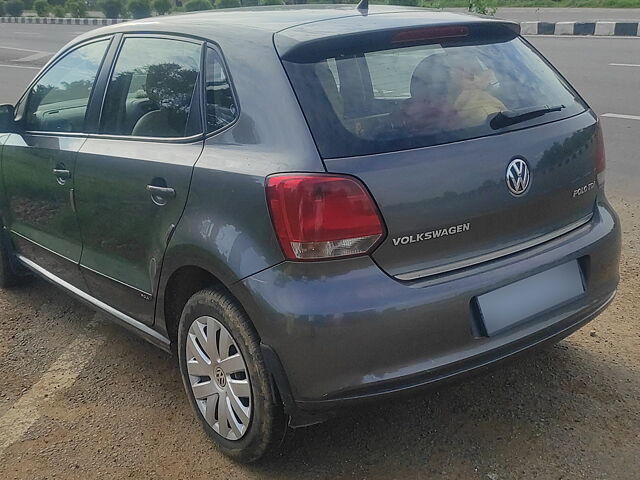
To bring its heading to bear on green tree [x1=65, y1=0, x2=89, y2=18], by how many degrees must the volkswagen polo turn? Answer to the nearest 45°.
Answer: approximately 45° to its right

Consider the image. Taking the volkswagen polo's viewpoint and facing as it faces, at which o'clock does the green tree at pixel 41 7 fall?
The green tree is roughly at 1 o'clock from the volkswagen polo.

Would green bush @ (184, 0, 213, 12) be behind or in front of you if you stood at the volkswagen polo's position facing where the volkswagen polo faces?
in front

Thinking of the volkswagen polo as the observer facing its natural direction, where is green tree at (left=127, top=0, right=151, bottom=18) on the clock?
The green tree is roughly at 1 o'clock from the volkswagen polo.

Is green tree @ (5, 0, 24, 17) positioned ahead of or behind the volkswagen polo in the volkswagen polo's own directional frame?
ahead

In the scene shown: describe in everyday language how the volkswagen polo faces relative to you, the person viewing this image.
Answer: facing away from the viewer and to the left of the viewer

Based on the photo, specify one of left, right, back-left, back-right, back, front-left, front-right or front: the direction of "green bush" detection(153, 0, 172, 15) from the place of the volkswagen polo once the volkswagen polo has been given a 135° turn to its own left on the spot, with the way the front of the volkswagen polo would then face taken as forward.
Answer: back
